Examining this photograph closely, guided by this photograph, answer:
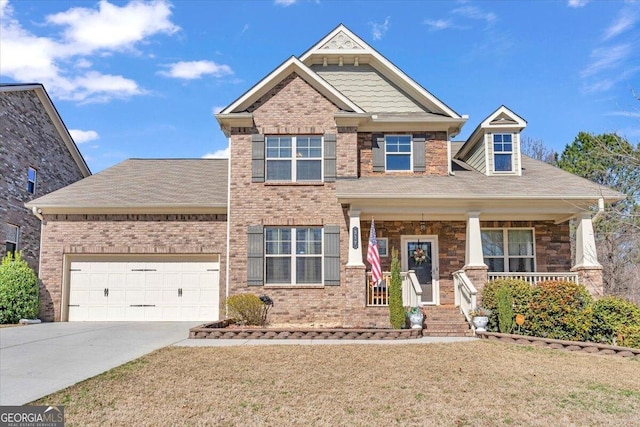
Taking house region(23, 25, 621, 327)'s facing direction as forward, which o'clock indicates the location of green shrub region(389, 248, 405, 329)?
The green shrub is roughly at 11 o'clock from the house.

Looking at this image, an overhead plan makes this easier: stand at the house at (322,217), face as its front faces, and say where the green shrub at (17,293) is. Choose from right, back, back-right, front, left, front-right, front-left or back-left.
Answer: right

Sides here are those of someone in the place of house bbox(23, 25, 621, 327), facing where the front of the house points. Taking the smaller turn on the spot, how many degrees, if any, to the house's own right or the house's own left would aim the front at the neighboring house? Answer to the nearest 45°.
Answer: approximately 90° to the house's own right

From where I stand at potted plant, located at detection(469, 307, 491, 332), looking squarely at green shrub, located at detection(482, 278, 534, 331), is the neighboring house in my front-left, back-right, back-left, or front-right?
back-left

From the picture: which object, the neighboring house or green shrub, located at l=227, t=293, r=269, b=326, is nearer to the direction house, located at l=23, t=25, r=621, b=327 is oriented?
the green shrub

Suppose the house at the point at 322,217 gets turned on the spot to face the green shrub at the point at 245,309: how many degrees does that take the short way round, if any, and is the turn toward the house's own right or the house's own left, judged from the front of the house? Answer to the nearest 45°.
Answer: approximately 45° to the house's own right

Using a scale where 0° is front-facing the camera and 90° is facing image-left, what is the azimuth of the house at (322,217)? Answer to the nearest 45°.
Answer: approximately 0°
